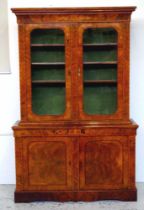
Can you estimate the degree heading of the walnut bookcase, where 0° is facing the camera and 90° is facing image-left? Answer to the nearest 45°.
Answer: approximately 0°
